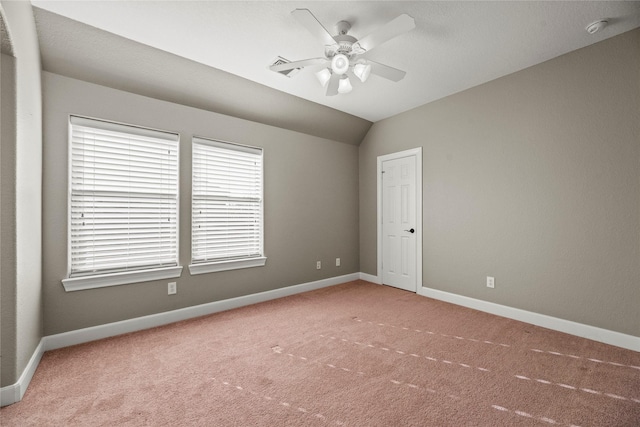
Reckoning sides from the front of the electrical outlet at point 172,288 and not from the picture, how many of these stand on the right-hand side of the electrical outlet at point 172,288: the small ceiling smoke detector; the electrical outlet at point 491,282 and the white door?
0

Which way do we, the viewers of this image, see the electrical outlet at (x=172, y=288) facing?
facing the viewer

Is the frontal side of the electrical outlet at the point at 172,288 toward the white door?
no

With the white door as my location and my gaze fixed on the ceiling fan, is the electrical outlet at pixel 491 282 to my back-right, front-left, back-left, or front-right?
front-left

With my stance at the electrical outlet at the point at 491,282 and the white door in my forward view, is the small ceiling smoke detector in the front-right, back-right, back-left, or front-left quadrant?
back-left

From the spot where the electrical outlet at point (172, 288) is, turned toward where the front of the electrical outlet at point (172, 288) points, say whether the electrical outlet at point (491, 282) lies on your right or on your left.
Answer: on your left

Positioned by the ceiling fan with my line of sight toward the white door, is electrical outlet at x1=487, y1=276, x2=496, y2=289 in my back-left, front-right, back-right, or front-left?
front-right

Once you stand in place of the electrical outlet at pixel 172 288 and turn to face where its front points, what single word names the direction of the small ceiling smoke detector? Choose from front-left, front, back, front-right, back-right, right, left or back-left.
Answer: front-left
